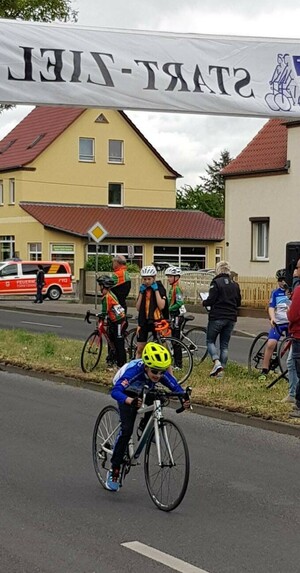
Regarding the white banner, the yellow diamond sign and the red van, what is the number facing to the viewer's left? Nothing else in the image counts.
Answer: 1

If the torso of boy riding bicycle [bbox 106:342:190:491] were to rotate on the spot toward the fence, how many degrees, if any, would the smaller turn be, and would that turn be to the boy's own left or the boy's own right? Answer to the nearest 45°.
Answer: approximately 135° to the boy's own left

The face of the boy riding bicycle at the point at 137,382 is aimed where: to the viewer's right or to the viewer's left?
to the viewer's right

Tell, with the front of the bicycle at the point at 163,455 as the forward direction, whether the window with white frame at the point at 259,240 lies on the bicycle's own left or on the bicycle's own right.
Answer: on the bicycle's own left

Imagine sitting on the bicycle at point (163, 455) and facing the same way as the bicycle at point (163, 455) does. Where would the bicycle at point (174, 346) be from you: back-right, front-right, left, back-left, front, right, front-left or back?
back-left

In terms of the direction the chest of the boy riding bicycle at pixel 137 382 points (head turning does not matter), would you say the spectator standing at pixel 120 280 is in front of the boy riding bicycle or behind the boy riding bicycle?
behind

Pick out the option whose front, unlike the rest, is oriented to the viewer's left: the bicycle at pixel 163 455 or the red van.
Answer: the red van

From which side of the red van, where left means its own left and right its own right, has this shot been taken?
left

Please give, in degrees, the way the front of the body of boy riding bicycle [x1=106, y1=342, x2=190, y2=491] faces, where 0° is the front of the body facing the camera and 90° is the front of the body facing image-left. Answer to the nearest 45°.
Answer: approximately 315°
